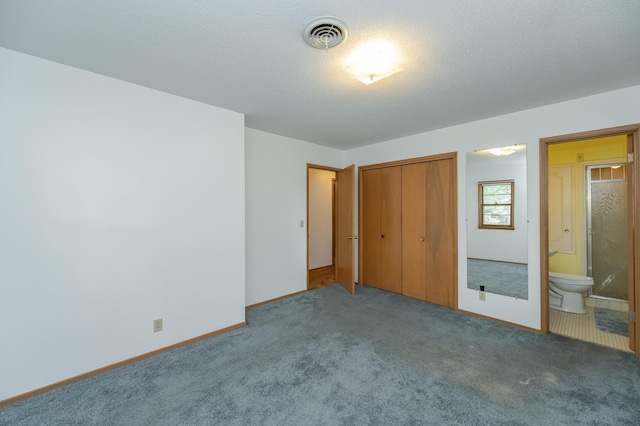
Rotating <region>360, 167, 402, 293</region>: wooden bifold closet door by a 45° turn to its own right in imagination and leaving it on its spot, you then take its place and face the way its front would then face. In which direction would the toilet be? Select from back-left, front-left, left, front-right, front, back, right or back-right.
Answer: back

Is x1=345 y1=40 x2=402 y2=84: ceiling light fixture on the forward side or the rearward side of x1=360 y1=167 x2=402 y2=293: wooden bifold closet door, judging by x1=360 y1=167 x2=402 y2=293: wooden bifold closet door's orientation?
on the forward side

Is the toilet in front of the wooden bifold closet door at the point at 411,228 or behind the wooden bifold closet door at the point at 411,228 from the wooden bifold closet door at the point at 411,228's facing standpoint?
behind

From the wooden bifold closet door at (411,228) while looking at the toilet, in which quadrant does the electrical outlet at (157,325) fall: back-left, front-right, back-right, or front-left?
back-right

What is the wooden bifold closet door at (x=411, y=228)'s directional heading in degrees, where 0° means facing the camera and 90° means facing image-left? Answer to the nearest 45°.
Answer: approximately 45°

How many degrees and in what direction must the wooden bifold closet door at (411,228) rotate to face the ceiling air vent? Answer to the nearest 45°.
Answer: approximately 45° to its left

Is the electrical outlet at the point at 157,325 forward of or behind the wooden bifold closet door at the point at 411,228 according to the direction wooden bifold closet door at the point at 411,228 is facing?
forward

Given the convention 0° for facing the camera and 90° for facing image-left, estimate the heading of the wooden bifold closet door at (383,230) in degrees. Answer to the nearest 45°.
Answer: approximately 45°

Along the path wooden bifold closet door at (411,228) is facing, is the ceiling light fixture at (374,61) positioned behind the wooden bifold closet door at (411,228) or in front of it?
in front
